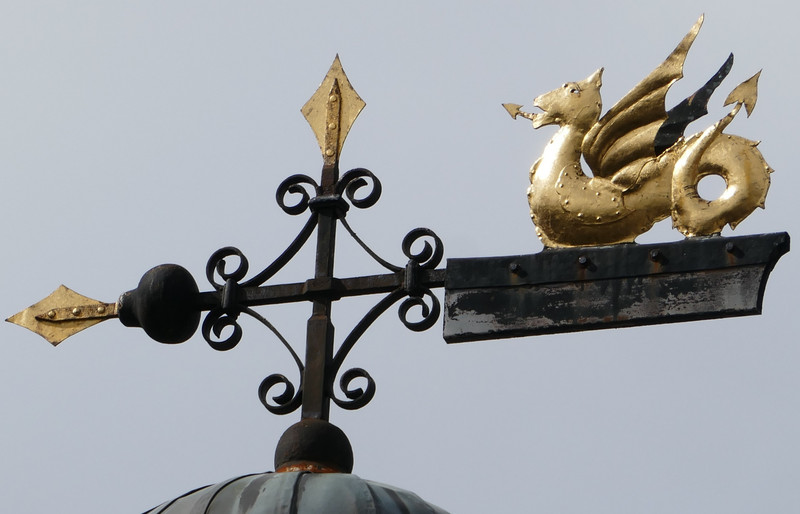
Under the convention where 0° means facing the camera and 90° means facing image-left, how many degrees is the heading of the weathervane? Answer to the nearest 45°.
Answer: approximately 90°
